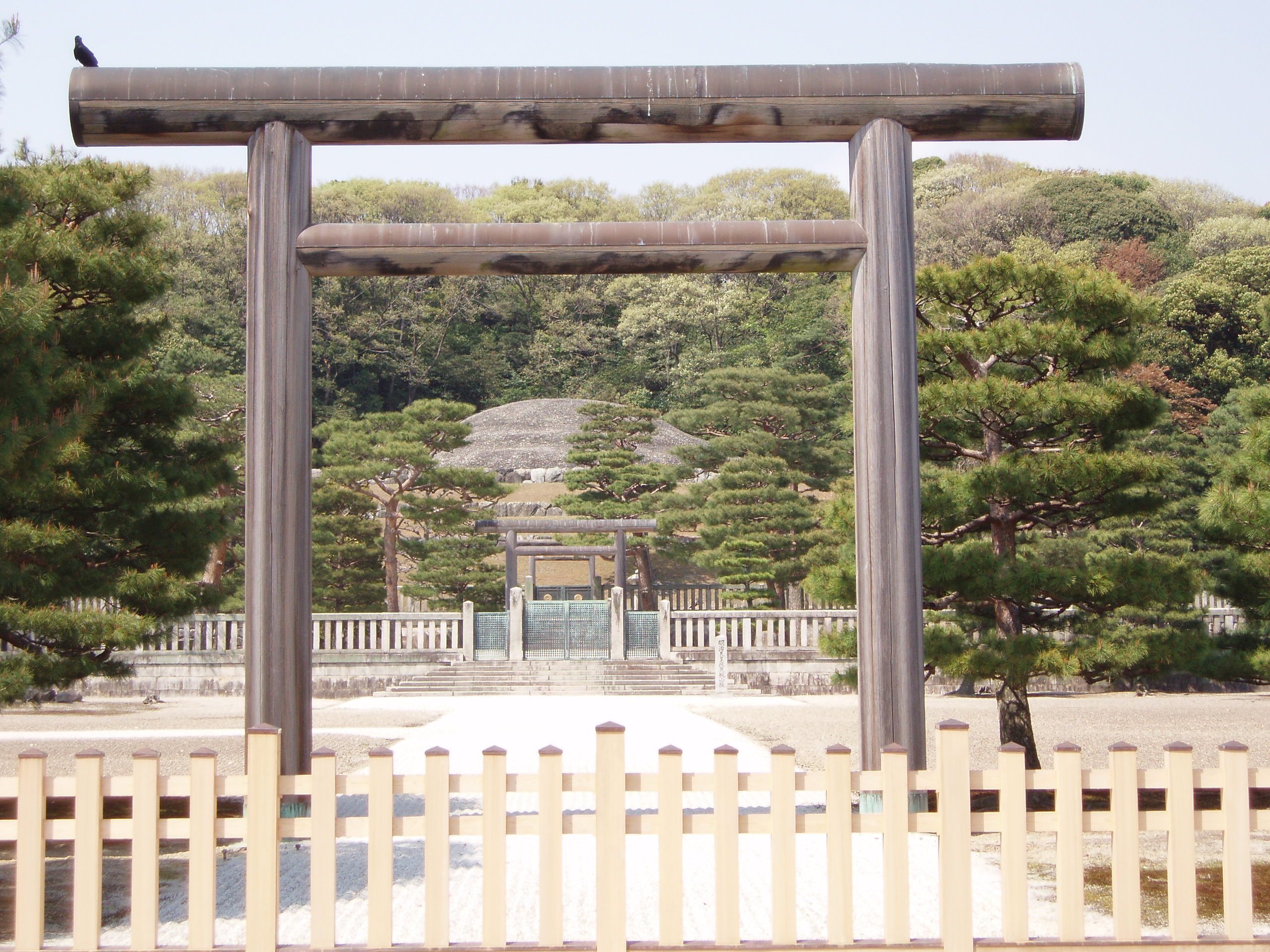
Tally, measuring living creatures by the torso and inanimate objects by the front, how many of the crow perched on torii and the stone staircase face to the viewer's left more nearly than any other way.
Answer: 1

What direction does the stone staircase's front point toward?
toward the camera

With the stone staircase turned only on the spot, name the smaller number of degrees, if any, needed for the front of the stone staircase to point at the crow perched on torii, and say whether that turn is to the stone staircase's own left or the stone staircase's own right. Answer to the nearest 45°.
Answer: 0° — it already faces it

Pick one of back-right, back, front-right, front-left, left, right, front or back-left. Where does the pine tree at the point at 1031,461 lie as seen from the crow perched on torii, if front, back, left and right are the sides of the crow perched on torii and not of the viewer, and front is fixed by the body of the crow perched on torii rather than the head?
back

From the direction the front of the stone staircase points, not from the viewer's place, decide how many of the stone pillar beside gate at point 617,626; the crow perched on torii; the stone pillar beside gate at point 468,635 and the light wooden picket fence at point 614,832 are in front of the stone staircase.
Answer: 2

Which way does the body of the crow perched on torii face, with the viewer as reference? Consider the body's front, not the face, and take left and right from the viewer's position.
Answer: facing to the left of the viewer

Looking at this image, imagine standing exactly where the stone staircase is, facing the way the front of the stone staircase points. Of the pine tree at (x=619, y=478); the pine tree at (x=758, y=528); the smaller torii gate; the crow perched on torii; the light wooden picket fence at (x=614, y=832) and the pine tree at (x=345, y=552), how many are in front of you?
2

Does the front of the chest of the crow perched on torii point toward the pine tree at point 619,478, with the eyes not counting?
no

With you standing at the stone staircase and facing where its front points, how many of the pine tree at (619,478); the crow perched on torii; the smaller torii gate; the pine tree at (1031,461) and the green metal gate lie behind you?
3

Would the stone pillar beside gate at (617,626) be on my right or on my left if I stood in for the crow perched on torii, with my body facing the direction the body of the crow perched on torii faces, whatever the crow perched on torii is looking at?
on my right

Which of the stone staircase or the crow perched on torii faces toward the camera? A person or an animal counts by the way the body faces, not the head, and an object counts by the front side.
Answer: the stone staircase

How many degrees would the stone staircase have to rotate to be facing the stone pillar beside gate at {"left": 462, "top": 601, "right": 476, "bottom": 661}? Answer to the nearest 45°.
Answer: approximately 135° to its right

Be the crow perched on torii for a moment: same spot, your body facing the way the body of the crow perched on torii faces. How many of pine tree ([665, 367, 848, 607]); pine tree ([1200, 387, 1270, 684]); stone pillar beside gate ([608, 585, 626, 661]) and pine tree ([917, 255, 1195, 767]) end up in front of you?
0

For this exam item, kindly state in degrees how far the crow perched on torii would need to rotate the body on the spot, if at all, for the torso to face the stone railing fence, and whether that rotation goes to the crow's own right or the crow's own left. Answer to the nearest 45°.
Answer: approximately 90° to the crow's own right

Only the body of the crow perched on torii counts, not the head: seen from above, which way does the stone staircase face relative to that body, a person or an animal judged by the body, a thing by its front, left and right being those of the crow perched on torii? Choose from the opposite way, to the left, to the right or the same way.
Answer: to the left

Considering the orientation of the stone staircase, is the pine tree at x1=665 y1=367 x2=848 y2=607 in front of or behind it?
behind

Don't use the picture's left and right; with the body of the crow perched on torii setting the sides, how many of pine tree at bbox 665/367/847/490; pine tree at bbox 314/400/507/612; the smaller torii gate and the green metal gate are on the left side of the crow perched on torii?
0
